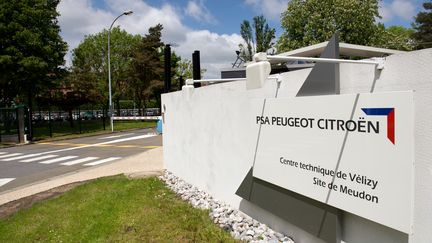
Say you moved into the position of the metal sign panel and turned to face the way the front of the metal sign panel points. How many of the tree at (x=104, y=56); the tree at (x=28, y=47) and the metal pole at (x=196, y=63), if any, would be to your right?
3

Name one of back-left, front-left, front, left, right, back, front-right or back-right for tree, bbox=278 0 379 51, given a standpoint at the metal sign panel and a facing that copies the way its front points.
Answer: back-right

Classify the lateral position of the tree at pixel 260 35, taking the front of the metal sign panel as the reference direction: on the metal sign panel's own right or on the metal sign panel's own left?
on the metal sign panel's own right

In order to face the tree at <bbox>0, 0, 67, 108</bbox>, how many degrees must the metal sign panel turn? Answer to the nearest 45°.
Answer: approximately 90° to its right

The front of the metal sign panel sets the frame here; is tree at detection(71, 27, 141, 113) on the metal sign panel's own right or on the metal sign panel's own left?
on the metal sign panel's own right

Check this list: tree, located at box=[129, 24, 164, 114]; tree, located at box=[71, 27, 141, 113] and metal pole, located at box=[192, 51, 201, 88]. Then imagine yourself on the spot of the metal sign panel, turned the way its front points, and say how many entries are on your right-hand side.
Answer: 3

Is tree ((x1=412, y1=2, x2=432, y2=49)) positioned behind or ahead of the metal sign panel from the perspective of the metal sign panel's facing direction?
behind

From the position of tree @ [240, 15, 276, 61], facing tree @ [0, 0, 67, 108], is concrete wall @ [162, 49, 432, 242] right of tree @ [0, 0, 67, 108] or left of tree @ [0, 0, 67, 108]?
left

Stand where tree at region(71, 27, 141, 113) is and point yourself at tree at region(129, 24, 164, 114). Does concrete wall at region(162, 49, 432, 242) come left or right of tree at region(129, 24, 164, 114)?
right

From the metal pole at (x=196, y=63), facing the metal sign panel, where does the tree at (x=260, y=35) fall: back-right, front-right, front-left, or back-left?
back-left

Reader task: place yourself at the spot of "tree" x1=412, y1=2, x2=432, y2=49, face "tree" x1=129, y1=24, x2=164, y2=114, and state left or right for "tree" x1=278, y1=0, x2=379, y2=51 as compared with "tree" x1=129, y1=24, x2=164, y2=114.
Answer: left

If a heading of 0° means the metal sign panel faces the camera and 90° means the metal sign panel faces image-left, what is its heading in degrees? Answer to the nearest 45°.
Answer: approximately 45°

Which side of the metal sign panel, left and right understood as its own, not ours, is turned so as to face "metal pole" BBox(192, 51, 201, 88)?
right

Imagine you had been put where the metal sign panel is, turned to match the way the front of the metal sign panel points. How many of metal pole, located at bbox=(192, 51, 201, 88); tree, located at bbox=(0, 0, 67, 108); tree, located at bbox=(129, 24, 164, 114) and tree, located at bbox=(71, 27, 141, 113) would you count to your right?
4
